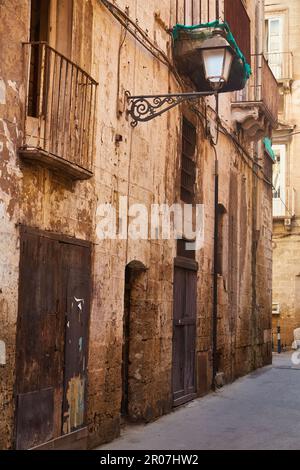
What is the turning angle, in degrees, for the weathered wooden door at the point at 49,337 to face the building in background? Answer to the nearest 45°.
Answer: approximately 90° to its left

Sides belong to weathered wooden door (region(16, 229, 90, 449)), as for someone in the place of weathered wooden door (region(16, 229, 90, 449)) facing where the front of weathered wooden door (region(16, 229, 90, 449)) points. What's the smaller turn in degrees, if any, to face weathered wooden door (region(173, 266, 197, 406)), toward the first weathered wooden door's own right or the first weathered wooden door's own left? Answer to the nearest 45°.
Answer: approximately 90° to the first weathered wooden door's own left

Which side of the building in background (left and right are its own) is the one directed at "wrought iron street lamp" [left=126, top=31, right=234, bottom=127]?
front

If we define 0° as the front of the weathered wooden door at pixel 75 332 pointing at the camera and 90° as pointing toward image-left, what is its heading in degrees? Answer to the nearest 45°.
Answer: approximately 315°

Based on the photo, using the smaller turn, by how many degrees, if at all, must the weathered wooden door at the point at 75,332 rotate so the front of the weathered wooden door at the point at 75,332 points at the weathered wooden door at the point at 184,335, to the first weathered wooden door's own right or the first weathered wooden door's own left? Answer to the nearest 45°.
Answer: approximately 90° to the first weathered wooden door's own left

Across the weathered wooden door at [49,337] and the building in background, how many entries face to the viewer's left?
0

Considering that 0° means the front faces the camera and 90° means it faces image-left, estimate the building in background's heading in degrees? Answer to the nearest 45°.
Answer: approximately 0°
